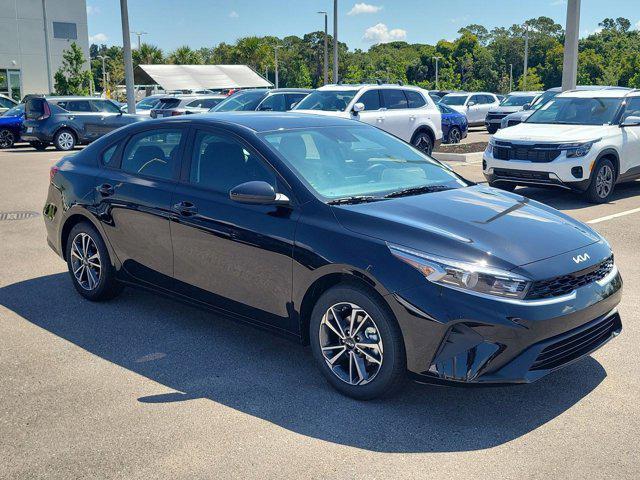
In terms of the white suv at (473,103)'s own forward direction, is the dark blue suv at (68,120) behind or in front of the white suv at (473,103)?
in front

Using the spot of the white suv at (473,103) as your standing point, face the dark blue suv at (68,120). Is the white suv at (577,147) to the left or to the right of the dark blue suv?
left

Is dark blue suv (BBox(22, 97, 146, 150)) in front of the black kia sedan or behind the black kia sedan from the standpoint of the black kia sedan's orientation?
behind

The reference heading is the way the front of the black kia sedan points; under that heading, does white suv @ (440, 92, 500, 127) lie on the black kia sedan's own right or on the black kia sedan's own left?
on the black kia sedan's own left

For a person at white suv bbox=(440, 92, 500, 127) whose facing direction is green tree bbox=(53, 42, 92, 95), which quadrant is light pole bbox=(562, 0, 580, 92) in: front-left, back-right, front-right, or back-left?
back-left

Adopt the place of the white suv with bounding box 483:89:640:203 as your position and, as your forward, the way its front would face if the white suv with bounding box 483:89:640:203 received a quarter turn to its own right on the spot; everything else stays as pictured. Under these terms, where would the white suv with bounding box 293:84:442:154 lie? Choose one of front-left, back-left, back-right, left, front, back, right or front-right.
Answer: front

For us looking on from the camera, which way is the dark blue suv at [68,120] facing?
facing away from the viewer and to the right of the viewer

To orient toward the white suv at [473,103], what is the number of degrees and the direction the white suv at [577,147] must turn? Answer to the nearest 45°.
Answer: approximately 135° to its right

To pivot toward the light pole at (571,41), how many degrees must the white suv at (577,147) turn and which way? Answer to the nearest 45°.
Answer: approximately 135° to its right
